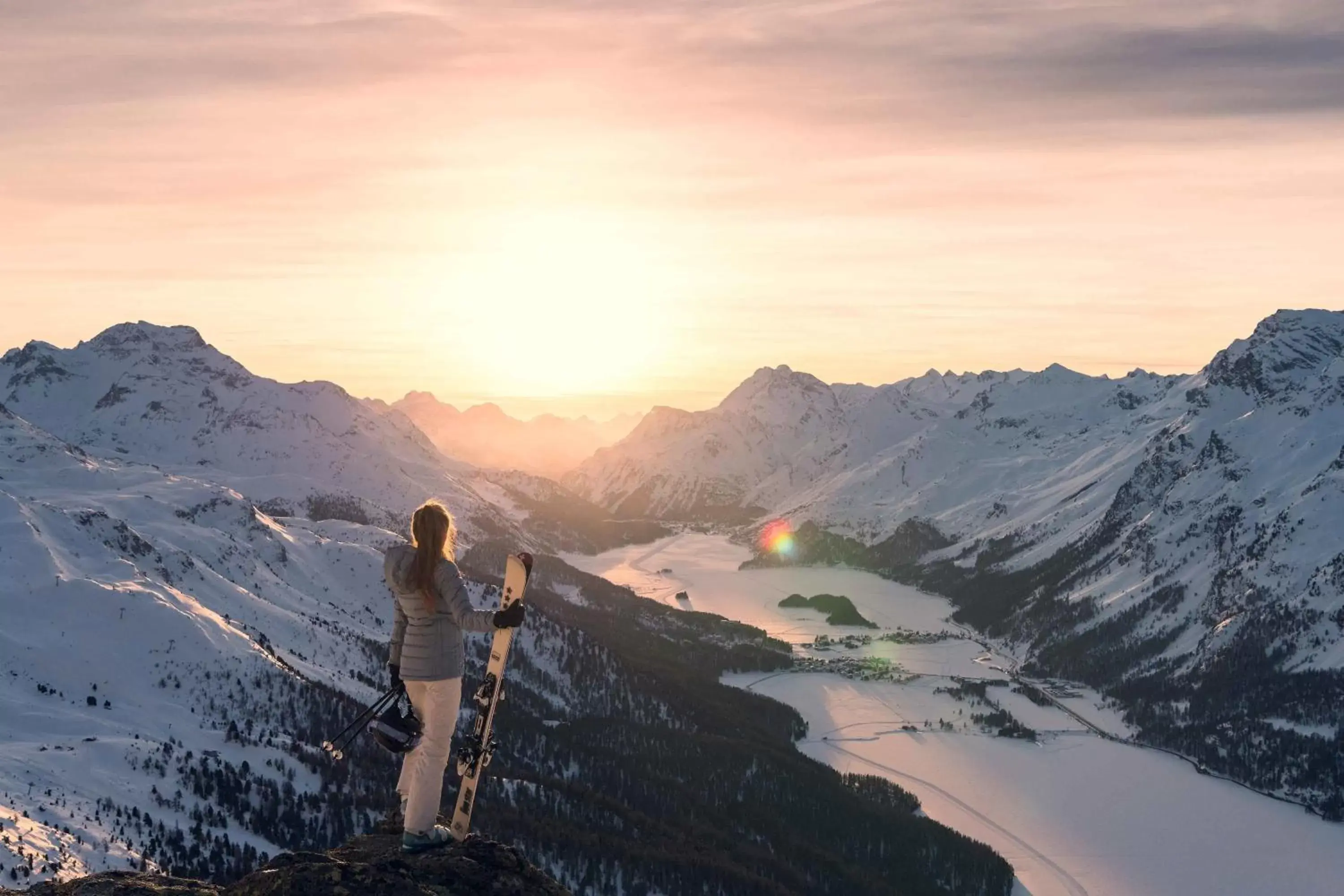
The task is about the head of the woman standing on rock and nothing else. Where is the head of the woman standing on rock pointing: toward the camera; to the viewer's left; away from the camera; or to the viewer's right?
away from the camera

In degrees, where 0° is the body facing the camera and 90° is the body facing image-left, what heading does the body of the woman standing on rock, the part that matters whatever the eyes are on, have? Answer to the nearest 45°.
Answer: approximately 225°
